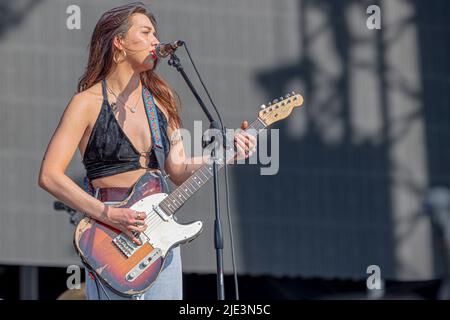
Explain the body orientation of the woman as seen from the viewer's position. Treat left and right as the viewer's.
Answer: facing the viewer and to the right of the viewer

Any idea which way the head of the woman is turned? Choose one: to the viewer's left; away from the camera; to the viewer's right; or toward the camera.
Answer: to the viewer's right
